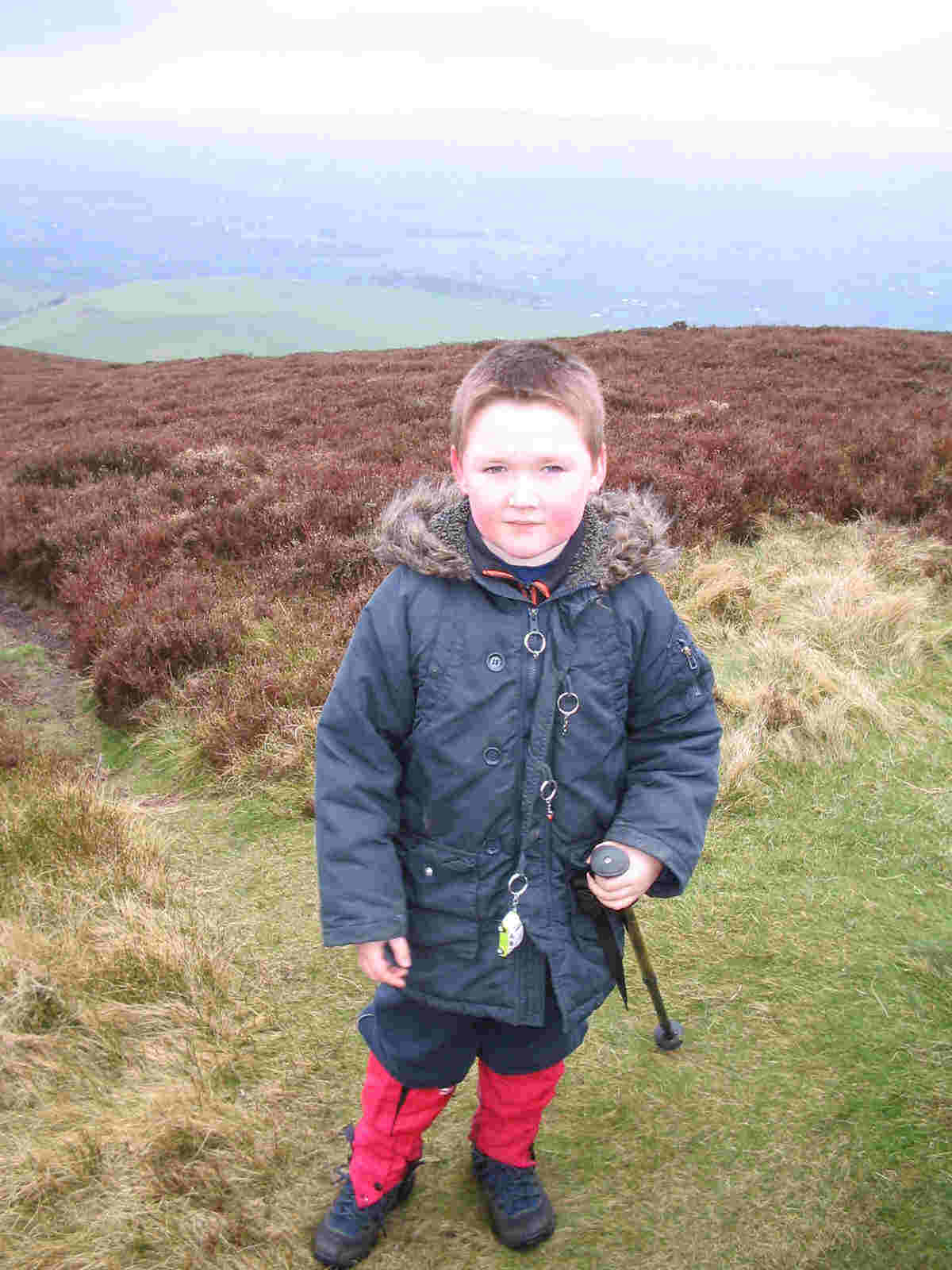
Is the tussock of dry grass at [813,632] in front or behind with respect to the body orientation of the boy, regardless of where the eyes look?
behind

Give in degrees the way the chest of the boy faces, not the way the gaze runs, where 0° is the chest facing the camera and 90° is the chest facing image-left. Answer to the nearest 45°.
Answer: approximately 0°
